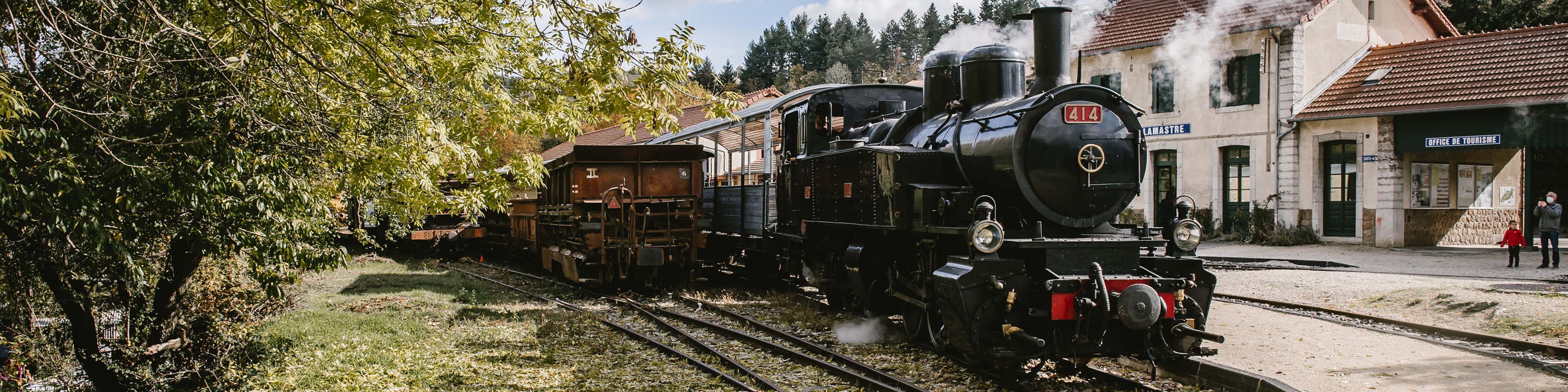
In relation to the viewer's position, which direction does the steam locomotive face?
facing the viewer and to the right of the viewer

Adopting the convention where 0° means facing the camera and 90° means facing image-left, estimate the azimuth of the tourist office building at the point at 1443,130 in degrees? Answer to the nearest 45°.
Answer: approximately 0°

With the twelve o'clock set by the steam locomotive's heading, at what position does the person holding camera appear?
The person holding camera is roughly at 9 o'clock from the steam locomotive.

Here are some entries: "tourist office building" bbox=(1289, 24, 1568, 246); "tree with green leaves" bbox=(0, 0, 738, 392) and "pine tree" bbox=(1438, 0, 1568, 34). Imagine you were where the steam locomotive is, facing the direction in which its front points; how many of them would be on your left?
2

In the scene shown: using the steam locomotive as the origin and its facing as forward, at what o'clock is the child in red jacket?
The child in red jacket is roughly at 9 o'clock from the steam locomotive.

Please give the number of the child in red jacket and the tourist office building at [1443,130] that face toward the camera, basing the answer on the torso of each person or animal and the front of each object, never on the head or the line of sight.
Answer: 2

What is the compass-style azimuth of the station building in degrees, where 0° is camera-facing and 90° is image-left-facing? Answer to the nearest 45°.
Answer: approximately 45°

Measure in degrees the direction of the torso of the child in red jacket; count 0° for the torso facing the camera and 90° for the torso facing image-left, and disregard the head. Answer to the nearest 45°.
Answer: approximately 0°

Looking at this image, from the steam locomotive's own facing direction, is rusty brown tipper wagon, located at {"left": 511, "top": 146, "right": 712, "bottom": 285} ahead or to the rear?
to the rear

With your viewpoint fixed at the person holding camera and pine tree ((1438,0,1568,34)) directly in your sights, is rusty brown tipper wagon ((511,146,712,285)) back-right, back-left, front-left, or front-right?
back-left
